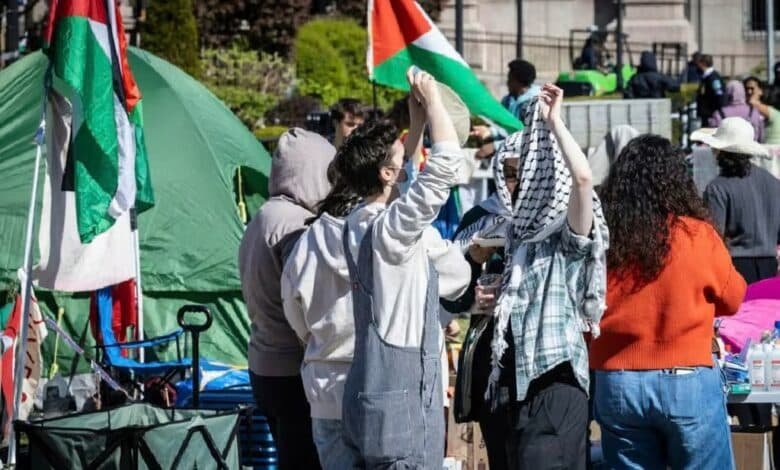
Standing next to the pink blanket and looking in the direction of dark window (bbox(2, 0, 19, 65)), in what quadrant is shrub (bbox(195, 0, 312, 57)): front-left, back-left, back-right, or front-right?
front-right

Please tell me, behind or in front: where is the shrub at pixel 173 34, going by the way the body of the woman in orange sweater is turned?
in front

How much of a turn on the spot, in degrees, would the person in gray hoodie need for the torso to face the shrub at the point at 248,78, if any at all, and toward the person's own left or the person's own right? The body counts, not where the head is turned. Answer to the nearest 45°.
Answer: approximately 45° to the person's own left

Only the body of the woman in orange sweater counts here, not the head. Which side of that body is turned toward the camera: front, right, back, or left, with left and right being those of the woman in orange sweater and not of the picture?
back

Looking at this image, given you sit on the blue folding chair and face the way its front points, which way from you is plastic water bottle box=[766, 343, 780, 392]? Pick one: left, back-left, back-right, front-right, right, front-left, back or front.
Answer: front-right

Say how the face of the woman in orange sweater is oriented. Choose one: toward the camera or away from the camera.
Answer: away from the camera

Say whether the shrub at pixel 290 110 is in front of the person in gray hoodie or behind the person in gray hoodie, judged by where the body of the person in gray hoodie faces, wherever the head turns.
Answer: in front

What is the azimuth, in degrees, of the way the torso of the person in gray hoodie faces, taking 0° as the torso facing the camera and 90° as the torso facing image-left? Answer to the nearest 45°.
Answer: approximately 225°

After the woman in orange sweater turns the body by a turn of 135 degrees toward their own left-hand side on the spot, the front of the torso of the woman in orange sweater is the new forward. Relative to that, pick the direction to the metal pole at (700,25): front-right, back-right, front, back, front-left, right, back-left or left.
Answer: back-right

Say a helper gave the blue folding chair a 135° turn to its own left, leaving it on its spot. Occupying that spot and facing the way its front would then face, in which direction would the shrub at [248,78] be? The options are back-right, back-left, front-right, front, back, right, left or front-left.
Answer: front-right

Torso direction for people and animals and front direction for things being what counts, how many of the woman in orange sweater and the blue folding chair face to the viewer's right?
1

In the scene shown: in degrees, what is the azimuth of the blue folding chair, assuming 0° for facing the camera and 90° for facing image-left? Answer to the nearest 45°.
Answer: approximately 270°

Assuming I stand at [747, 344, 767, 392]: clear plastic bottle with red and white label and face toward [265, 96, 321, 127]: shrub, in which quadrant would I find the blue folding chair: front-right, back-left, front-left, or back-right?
front-left

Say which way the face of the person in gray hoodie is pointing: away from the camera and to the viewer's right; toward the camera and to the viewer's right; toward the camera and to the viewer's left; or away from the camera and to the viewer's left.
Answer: away from the camera and to the viewer's right

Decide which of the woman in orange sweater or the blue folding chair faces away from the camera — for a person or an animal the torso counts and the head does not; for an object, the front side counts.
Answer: the woman in orange sweater

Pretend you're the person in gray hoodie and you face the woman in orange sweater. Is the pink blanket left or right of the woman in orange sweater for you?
left
